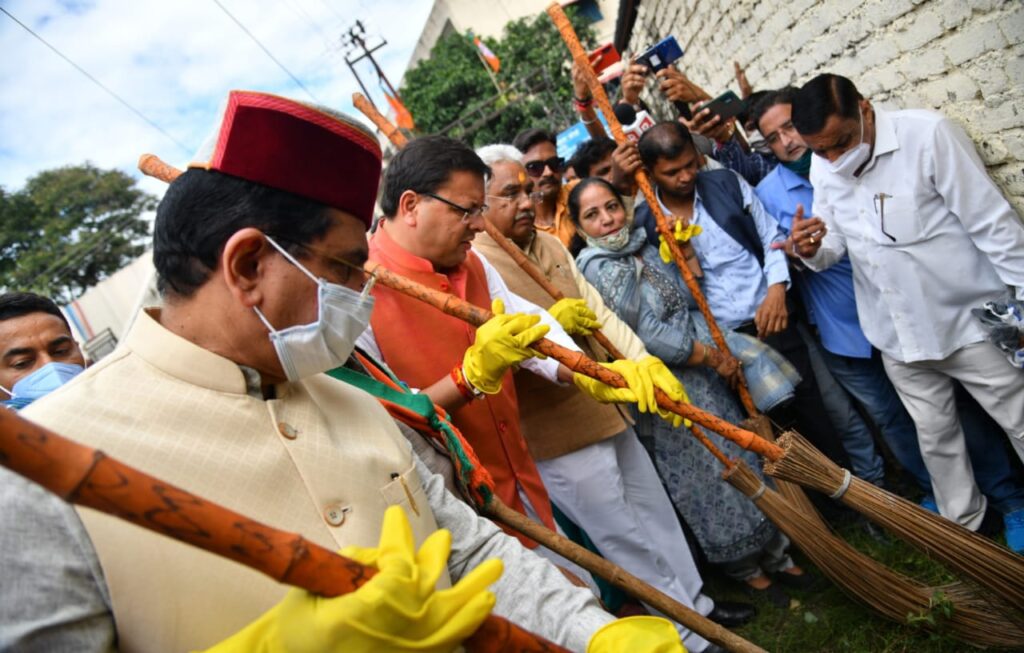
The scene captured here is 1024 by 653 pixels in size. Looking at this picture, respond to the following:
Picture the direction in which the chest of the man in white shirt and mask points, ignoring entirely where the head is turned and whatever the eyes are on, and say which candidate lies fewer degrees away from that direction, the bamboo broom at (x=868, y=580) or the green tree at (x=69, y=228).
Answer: the bamboo broom

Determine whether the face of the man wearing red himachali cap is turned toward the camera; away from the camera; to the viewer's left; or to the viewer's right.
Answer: to the viewer's right

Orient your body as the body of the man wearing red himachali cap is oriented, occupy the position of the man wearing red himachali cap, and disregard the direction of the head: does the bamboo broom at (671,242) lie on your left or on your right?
on your left

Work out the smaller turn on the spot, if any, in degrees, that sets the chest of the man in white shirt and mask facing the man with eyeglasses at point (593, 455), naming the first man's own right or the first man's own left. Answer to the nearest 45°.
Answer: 0° — they already face them

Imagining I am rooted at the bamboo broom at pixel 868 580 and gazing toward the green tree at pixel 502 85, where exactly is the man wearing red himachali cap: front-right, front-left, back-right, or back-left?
back-left

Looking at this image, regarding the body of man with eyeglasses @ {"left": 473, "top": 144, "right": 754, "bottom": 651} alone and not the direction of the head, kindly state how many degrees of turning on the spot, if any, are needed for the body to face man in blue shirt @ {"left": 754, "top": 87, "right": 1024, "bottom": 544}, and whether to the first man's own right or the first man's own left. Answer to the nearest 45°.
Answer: approximately 90° to the first man's own left

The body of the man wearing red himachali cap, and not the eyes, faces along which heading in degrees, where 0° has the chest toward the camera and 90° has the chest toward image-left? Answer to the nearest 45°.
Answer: approximately 315°
